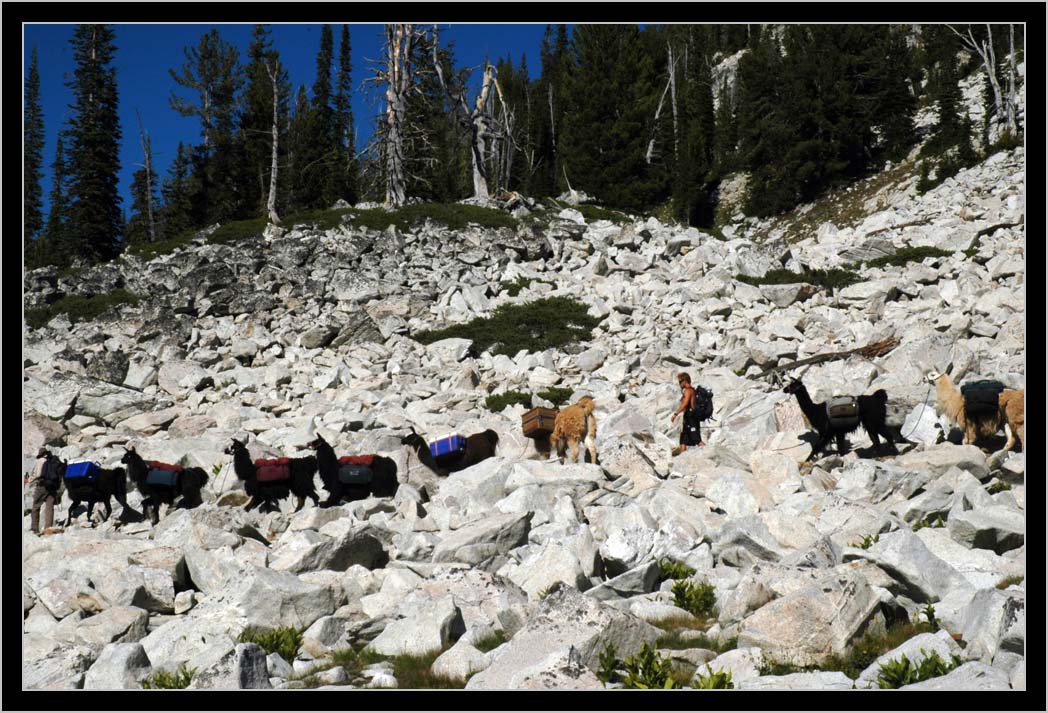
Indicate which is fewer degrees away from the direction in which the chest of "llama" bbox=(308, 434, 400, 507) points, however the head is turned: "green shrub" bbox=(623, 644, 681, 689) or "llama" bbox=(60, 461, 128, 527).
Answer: the llama

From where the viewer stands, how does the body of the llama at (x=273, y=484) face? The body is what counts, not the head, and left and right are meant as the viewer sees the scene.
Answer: facing to the left of the viewer

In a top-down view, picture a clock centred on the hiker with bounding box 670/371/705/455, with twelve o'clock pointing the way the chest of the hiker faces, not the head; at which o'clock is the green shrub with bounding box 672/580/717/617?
The green shrub is roughly at 9 o'clock from the hiker.

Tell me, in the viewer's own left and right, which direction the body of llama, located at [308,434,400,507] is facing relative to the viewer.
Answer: facing to the left of the viewer

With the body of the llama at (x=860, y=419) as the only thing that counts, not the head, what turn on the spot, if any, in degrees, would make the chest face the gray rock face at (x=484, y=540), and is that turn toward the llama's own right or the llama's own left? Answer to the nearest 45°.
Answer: approximately 45° to the llama's own left

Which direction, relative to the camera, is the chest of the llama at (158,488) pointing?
to the viewer's left

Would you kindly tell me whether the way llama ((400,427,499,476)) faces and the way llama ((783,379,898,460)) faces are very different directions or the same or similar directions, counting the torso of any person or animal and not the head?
same or similar directions

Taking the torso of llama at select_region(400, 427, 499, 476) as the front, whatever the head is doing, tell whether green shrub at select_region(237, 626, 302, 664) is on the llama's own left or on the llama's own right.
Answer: on the llama's own left

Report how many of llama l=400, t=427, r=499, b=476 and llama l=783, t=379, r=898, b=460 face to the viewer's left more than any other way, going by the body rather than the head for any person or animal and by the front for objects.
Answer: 2

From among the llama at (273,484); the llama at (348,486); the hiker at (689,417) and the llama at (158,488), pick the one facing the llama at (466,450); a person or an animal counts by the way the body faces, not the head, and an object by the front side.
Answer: the hiker

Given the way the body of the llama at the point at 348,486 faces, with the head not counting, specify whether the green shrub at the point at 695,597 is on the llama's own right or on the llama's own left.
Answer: on the llama's own left

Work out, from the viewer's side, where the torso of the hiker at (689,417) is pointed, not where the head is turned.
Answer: to the viewer's left

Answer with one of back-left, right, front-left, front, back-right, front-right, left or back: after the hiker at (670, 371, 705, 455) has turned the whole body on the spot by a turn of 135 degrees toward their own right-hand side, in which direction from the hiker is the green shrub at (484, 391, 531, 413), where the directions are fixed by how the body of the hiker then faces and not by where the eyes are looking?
left

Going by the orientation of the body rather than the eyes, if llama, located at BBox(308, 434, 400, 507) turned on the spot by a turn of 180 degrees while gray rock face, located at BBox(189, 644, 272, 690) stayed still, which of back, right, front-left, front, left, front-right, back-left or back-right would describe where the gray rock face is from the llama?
right

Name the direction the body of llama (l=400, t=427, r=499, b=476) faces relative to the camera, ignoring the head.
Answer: to the viewer's left

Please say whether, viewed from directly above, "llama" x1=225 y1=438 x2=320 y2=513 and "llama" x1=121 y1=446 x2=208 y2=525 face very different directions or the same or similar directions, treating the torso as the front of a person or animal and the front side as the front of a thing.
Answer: same or similar directions

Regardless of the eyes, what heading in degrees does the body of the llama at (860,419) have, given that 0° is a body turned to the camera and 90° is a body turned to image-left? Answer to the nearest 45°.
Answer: approximately 90°

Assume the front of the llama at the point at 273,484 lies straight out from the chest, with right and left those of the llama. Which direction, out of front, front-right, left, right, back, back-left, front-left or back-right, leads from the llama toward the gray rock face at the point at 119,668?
left

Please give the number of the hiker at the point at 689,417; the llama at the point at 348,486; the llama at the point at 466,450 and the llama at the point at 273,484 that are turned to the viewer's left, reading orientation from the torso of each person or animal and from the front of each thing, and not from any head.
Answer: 4

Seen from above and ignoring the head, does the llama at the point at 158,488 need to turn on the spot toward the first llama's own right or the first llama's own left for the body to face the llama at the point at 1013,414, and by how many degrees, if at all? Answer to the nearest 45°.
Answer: approximately 135° to the first llama's own left
